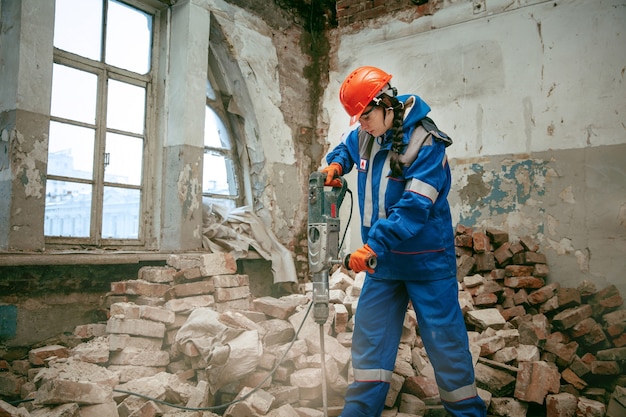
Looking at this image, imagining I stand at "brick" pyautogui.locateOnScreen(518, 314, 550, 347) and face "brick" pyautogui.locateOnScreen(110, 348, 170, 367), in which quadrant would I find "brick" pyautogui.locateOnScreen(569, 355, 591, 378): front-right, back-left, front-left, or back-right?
back-left

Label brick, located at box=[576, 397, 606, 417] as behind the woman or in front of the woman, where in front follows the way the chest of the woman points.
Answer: behind

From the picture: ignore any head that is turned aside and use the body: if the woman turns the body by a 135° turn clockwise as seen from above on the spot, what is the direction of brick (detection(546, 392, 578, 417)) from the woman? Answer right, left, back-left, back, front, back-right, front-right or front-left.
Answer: front-right

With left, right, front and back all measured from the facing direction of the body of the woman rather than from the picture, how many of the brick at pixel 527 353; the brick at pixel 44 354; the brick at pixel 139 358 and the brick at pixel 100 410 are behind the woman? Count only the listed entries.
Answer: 1

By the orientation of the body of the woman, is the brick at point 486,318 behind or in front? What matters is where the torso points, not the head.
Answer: behind

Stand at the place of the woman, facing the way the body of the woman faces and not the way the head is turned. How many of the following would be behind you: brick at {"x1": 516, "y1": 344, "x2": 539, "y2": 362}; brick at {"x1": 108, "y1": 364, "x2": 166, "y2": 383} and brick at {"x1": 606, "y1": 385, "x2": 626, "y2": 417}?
2

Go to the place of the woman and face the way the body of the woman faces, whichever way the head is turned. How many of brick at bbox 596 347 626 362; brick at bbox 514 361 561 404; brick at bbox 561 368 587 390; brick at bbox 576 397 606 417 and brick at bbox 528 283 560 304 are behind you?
5

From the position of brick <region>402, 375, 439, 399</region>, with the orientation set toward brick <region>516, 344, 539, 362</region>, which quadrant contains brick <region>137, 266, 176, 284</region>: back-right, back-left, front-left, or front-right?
back-left

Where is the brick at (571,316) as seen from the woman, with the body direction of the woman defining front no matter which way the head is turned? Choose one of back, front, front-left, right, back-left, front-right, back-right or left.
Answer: back

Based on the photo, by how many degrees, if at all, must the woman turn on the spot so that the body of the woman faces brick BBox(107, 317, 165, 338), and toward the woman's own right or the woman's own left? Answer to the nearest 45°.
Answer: approximately 45° to the woman's own right

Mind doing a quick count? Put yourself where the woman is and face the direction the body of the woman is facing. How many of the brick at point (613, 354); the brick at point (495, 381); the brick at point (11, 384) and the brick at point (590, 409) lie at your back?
3

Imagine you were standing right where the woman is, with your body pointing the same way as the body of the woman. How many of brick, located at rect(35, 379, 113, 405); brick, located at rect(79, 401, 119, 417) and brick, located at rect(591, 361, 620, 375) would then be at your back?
1

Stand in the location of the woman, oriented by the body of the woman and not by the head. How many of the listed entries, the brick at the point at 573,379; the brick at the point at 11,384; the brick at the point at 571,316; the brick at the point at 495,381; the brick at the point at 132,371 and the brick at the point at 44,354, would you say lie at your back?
3

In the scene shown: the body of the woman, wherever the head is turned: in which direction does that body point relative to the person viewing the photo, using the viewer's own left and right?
facing the viewer and to the left of the viewer

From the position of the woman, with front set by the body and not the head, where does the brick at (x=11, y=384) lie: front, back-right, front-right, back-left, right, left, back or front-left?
front-right

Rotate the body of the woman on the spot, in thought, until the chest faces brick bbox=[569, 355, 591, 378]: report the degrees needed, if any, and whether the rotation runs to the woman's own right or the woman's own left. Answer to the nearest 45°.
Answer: approximately 180°

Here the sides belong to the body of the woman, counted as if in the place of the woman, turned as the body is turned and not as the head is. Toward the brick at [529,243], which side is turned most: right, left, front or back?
back

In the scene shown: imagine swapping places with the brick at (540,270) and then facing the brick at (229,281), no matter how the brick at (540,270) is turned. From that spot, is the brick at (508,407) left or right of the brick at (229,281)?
left

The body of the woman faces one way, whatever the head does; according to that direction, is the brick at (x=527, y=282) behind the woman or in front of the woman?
behind
